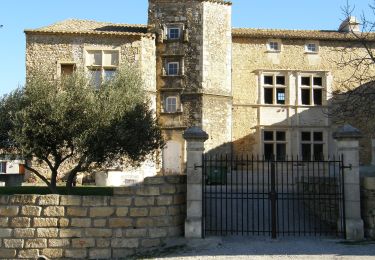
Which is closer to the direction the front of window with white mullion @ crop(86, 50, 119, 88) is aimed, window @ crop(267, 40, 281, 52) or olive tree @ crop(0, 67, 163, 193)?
the olive tree

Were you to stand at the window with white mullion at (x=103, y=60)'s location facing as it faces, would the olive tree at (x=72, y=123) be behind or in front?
in front

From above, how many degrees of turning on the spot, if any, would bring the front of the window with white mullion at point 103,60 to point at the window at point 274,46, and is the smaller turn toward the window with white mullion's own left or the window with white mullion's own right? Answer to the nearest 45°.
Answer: approximately 90° to the window with white mullion's own left

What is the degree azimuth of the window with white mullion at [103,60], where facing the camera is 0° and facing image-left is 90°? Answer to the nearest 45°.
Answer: approximately 0°

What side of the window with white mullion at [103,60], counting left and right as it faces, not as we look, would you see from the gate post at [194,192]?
front

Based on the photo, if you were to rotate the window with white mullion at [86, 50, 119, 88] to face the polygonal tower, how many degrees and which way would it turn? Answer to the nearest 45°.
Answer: approximately 90° to its left

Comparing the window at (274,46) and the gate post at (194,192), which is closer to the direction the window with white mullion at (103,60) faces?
the gate post

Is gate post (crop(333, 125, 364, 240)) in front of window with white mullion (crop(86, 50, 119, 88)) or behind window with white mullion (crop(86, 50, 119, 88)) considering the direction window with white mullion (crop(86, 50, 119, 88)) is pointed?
in front
